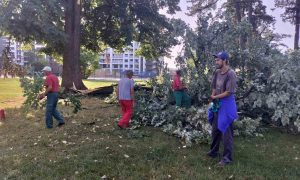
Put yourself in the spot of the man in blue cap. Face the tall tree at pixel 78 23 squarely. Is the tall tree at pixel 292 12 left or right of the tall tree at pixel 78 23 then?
right

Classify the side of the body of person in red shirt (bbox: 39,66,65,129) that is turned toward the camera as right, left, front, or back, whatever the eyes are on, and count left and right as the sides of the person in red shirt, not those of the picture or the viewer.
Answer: left

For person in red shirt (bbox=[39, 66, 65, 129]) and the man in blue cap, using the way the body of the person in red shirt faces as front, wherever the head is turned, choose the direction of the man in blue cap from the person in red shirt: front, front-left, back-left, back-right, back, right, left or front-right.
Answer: back-left

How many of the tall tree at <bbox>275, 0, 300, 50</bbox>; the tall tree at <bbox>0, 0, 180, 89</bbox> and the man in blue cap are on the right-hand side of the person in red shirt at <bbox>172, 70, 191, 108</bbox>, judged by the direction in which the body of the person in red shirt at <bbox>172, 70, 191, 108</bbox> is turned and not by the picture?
1

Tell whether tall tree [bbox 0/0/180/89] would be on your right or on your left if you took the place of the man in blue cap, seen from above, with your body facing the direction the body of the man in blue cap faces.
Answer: on your right

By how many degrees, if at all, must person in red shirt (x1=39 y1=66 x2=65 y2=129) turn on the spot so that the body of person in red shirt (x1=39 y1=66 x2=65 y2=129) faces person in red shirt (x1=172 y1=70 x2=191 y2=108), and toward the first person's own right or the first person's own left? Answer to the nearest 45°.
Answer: approximately 180°

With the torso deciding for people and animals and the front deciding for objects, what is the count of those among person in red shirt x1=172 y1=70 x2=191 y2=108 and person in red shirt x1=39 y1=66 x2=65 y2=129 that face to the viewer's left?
1

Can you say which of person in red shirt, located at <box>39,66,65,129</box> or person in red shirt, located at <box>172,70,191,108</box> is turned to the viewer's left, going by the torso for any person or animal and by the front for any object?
person in red shirt, located at <box>39,66,65,129</box>

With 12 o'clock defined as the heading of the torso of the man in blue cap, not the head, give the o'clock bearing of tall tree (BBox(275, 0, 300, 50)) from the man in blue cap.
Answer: The tall tree is roughly at 5 o'clock from the man in blue cap.

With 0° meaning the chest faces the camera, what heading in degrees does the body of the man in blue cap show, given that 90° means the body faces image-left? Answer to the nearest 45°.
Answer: approximately 45°
